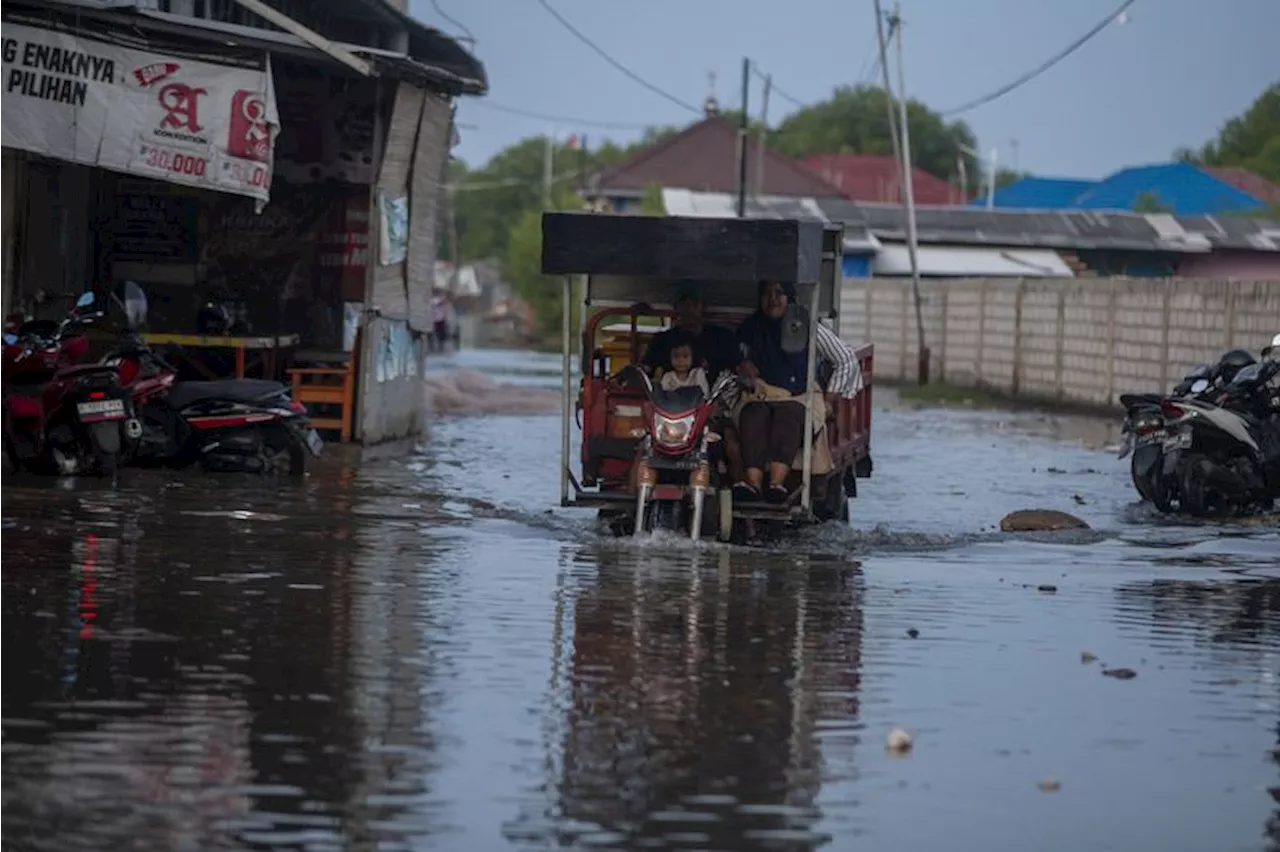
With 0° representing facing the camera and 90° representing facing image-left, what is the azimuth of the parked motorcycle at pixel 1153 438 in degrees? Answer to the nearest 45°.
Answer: approximately 225°

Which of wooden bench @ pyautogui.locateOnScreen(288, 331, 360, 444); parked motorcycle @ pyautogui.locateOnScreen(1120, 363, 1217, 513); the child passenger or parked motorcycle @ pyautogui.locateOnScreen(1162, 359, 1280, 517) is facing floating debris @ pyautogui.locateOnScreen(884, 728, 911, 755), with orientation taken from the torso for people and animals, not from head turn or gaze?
the child passenger

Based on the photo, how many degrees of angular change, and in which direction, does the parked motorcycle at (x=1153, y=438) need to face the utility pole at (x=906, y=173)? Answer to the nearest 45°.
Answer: approximately 45° to its left

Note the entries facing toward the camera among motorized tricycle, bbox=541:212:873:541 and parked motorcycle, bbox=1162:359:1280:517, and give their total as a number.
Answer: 1

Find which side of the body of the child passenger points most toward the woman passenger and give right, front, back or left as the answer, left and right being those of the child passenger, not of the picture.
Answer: left

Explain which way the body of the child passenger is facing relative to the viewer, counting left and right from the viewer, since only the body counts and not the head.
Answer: facing the viewer

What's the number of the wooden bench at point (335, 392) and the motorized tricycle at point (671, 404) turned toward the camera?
1

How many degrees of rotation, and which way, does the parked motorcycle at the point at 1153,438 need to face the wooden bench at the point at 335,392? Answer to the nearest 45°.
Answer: approximately 135° to its left

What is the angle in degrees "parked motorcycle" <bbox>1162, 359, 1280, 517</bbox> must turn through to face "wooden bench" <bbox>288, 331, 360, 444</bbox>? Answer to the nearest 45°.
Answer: approximately 135° to its left

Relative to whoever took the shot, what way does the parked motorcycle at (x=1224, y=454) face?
facing away from the viewer and to the right of the viewer

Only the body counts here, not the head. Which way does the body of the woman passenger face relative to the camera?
toward the camera

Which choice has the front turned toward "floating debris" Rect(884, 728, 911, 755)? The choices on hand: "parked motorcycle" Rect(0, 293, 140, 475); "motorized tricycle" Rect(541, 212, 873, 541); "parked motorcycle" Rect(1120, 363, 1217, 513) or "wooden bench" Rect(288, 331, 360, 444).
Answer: the motorized tricycle

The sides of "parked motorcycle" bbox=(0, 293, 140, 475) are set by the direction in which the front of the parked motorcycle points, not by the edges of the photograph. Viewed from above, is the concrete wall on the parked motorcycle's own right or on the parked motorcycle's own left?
on the parked motorcycle's own right
